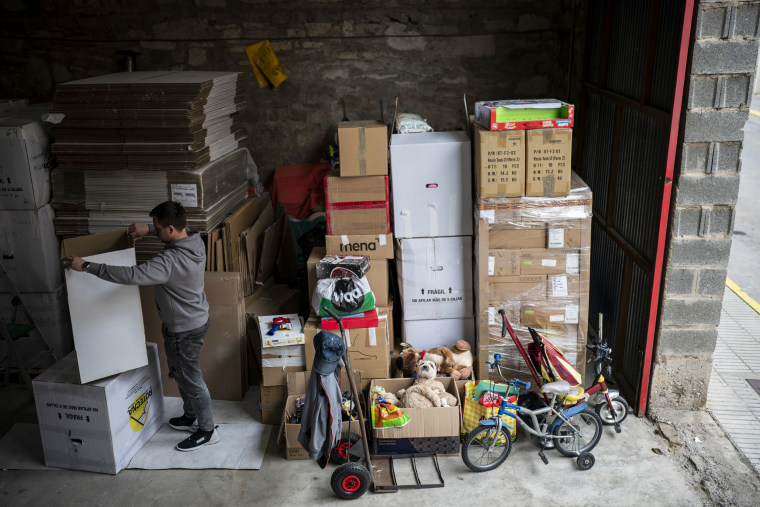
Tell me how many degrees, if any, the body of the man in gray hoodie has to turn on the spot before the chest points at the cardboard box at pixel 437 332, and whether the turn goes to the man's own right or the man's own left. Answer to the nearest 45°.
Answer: approximately 180°

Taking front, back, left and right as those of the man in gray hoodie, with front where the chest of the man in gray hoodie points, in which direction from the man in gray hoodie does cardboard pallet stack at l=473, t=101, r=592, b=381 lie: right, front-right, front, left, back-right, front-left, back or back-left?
back

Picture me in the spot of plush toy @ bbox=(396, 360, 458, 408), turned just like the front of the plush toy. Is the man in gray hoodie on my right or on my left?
on my right

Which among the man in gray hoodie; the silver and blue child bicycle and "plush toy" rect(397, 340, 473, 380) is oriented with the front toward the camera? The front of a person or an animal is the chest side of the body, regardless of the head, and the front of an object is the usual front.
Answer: the plush toy

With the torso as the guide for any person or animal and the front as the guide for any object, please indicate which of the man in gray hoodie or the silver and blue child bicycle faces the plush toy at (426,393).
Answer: the silver and blue child bicycle

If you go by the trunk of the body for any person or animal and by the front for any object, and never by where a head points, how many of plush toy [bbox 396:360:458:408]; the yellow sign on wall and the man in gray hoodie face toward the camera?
2

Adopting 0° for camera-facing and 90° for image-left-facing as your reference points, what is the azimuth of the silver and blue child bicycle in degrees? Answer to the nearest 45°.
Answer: approximately 90°

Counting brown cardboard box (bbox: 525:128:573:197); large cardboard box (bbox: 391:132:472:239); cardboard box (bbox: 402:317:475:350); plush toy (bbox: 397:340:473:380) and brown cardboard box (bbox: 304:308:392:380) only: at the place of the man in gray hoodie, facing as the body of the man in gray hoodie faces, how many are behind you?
5

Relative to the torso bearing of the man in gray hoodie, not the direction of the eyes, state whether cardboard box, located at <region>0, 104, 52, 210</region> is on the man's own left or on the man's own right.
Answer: on the man's own right

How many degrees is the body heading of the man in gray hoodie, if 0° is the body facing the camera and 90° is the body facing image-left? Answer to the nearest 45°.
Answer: approximately 90°

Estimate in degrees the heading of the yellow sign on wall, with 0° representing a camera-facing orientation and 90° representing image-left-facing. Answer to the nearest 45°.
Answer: approximately 0°

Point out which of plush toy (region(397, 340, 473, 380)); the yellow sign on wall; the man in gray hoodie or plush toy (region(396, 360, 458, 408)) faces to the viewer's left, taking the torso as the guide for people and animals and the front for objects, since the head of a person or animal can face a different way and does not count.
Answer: the man in gray hoodie

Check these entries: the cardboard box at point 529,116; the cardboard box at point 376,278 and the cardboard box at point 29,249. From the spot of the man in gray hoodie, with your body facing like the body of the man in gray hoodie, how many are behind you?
2

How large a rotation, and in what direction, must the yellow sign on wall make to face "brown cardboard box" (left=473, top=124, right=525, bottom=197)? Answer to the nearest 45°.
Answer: approximately 45° to its left
